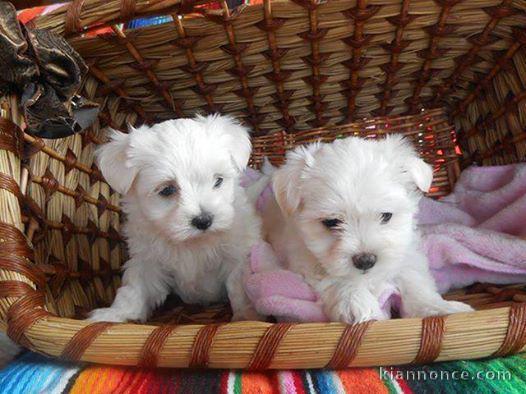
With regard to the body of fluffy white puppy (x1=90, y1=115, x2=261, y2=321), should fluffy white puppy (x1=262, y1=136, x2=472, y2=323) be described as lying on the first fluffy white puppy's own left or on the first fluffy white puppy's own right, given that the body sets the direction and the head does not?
on the first fluffy white puppy's own left

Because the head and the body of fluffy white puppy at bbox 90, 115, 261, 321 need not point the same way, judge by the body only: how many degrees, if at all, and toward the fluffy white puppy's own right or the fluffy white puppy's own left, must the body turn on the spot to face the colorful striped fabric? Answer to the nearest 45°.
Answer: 0° — it already faces it

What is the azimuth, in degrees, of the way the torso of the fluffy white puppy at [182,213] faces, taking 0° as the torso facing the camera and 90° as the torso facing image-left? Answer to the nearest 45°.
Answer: approximately 0°

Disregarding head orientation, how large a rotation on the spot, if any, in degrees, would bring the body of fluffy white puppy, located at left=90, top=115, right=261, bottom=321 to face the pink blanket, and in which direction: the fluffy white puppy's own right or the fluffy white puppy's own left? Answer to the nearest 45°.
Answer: approximately 90° to the fluffy white puppy's own left

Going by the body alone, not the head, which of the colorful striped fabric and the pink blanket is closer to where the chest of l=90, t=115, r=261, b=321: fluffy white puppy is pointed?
the colorful striped fabric

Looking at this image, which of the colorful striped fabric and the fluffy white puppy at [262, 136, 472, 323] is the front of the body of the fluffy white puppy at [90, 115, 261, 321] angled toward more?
the colorful striped fabric
